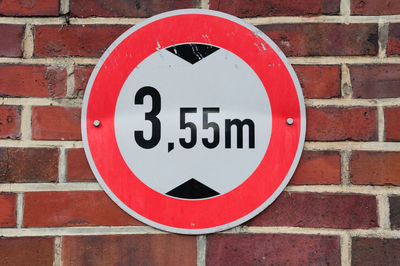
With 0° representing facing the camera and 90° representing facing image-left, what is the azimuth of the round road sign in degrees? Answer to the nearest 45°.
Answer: approximately 0°
